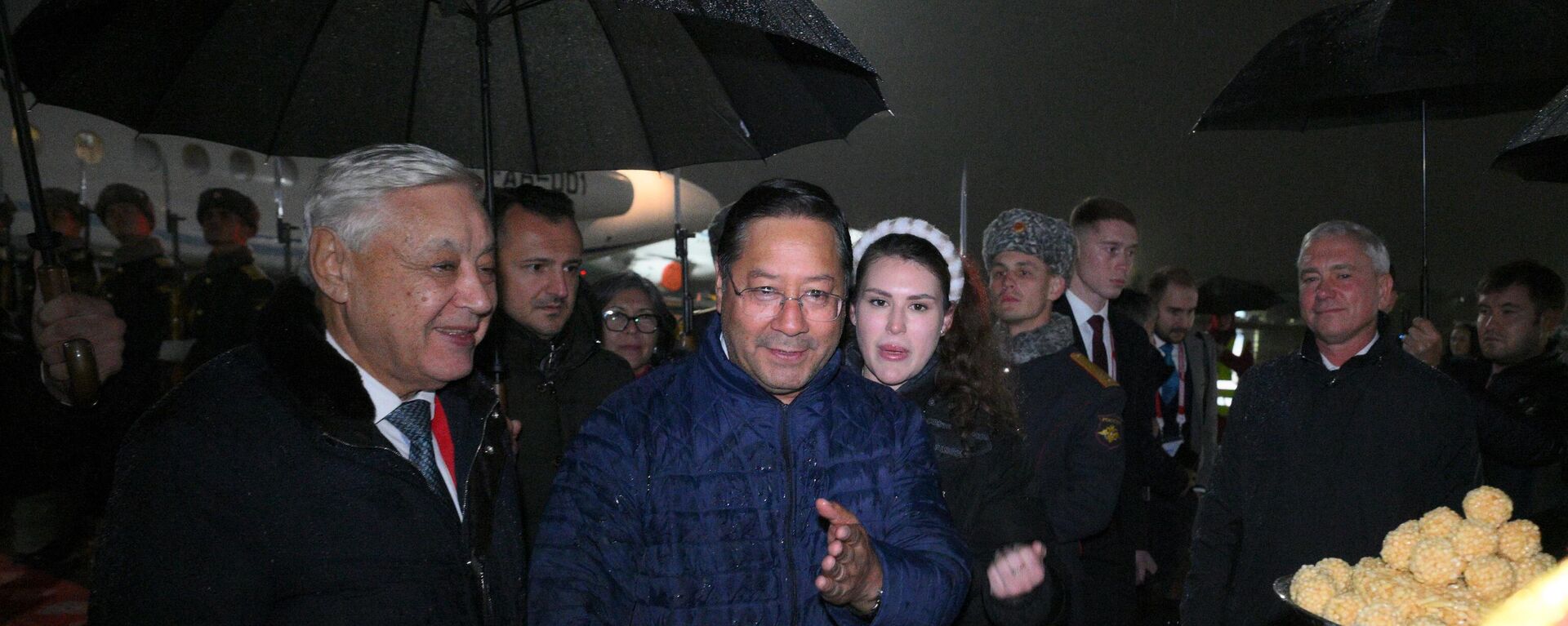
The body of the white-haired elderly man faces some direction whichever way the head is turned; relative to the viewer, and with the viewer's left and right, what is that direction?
facing the viewer and to the right of the viewer

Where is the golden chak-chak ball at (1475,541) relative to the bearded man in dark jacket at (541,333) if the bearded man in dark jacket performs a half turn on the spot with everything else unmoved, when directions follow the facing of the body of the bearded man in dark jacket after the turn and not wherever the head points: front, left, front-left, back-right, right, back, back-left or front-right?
back

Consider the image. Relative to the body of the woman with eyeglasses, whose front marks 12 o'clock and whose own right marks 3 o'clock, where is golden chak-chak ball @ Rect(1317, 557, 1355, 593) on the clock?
The golden chak-chak ball is roughly at 11 o'clock from the woman with eyeglasses.

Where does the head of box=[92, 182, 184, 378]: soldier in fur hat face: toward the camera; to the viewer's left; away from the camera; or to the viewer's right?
toward the camera

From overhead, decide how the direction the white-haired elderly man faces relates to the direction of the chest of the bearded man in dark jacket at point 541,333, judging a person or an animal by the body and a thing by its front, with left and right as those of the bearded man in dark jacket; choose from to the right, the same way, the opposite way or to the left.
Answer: the same way

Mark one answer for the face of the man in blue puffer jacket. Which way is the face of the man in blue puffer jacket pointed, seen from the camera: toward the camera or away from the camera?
toward the camera

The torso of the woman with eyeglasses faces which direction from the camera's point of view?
toward the camera

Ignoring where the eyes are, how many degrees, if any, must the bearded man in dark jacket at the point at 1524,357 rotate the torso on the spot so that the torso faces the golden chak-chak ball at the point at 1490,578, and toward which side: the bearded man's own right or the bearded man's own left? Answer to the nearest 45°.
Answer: approximately 45° to the bearded man's own left

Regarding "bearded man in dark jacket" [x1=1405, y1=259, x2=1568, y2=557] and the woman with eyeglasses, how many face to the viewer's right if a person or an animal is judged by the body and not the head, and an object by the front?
0

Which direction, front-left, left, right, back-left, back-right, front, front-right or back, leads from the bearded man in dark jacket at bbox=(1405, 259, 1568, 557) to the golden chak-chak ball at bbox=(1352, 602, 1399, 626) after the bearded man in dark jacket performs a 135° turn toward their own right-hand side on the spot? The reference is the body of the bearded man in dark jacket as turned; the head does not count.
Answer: back

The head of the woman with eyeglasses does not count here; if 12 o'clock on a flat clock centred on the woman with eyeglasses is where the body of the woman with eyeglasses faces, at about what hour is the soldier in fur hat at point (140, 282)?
The soldier in fur hat is roughly at 4 o'clock from the woman with eyeglasses.

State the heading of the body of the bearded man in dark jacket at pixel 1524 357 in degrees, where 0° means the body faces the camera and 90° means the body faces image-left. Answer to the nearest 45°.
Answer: approximately 45°

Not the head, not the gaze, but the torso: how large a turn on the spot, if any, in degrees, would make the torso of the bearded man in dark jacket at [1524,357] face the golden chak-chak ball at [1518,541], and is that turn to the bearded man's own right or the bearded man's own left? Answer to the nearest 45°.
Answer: approximately 45° to the bearded man's own left
